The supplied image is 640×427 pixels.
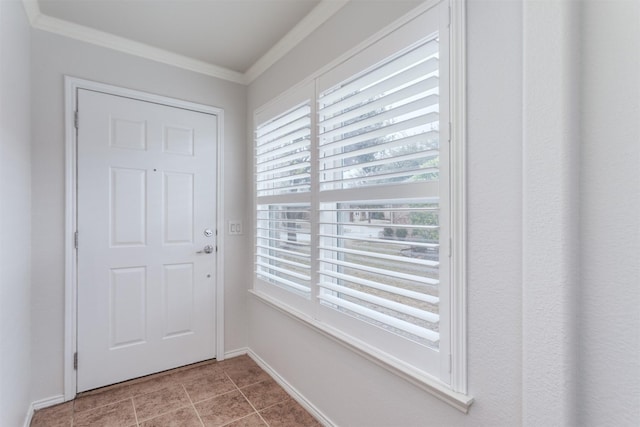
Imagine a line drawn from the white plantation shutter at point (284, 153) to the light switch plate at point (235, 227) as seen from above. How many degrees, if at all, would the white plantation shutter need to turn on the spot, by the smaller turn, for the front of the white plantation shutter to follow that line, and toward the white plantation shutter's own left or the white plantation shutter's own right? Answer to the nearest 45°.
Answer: approximately 90° to the white plantation shutter's own right

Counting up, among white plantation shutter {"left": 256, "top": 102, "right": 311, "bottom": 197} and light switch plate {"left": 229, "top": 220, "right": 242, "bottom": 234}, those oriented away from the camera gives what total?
0

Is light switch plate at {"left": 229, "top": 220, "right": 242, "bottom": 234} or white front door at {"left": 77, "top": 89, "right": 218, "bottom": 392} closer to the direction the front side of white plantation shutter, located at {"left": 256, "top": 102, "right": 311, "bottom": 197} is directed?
the white front door

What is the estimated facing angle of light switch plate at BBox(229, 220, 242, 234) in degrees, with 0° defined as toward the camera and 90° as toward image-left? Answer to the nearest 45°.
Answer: approximately 0°

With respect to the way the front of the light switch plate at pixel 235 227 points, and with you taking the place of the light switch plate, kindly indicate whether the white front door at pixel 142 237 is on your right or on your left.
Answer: on your right

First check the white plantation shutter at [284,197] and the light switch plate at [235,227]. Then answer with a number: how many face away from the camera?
0

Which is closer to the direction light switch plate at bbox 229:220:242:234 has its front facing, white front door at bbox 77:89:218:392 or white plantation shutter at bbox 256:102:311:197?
the white plantation shutter

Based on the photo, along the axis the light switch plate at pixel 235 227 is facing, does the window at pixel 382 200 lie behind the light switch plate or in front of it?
in front

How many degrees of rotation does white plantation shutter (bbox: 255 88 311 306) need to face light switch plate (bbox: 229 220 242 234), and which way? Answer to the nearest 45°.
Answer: approximately 90° to its right

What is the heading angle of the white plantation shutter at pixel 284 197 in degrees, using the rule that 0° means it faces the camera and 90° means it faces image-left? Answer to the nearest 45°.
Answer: approximately 45°
